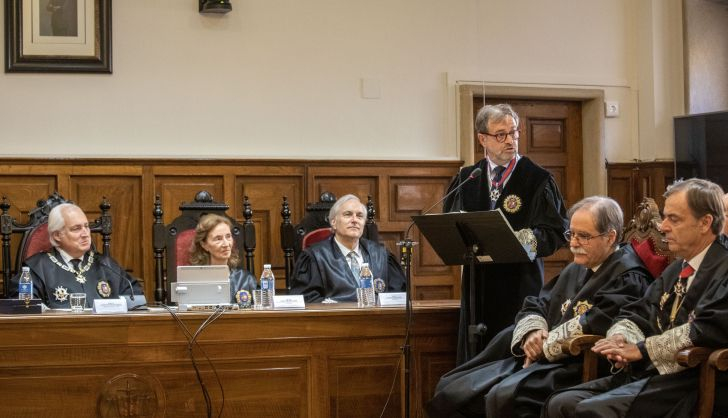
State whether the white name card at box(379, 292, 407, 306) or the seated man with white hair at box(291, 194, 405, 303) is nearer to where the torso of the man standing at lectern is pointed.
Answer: the white name card

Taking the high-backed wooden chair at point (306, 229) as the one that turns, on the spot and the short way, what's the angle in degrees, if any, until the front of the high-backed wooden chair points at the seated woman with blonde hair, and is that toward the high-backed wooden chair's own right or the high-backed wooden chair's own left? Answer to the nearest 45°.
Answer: approximately 45° to the high-backed wooden chair's own right

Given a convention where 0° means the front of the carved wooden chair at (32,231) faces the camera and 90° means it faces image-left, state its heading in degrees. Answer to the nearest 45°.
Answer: approximately 0°

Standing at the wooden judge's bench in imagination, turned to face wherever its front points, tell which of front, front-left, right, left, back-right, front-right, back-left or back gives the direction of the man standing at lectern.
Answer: left

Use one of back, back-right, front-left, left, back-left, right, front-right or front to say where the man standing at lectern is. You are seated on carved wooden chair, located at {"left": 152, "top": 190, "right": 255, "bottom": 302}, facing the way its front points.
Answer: front-left

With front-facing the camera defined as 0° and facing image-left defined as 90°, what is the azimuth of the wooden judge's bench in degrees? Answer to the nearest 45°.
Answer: approximately 0°

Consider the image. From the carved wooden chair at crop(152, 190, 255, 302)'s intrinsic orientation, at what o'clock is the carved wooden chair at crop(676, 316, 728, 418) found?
the carved wooden chair at crop(676, 316, 728, 418) is roughly at 11 o'clock from the carved wooden chair at crop(152, 190, 255, 302).

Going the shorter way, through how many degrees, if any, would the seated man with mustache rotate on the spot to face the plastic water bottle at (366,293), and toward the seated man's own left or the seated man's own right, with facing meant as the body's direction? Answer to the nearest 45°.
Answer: approximately 90° to the seated man's own right
